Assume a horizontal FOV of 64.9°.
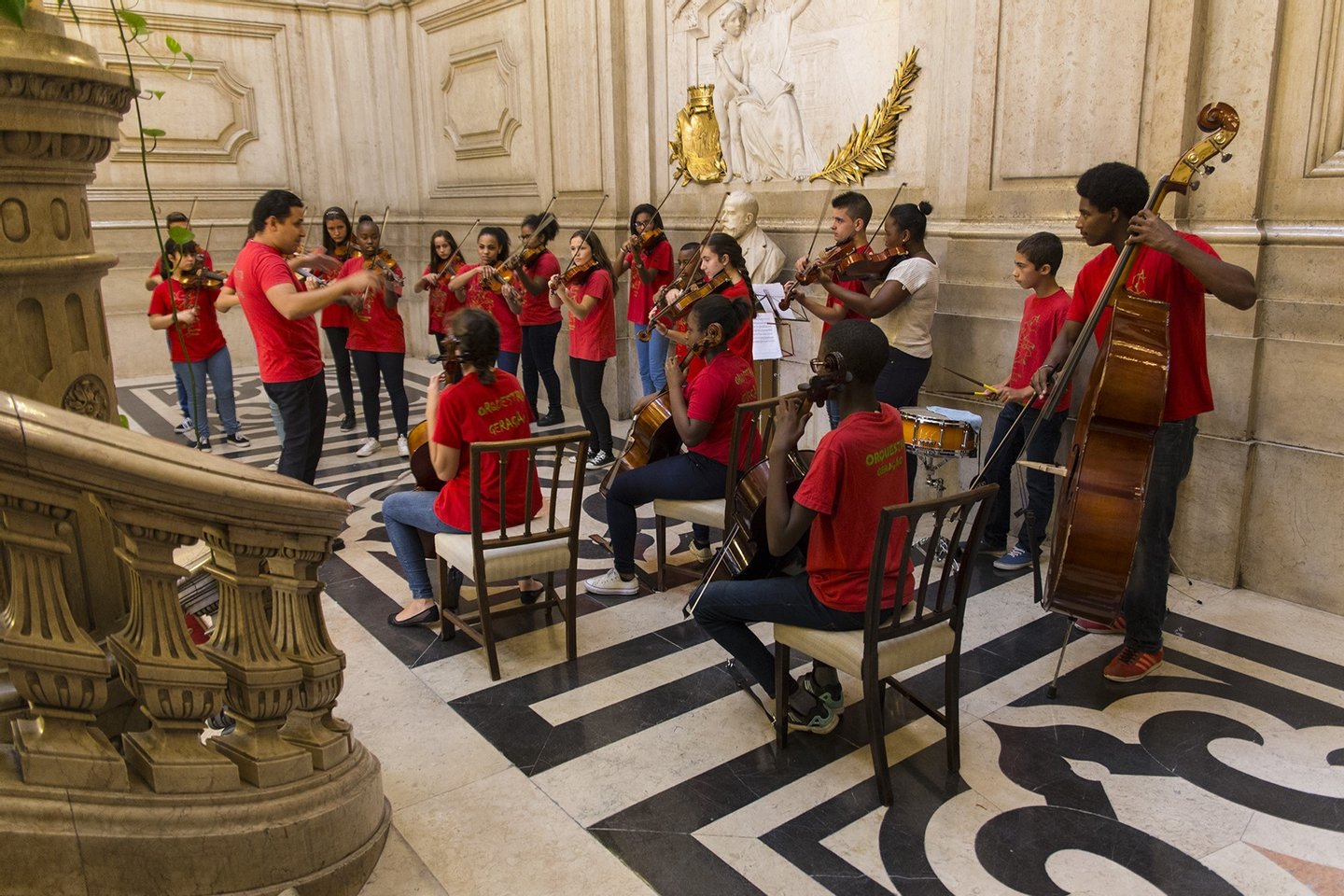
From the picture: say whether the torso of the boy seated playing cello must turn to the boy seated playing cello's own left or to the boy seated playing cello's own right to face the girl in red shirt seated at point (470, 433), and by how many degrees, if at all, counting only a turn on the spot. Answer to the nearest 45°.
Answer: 0° — they already face them

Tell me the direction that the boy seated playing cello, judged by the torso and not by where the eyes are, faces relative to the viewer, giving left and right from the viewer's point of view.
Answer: facing away from the viewer and to the left of the viewer

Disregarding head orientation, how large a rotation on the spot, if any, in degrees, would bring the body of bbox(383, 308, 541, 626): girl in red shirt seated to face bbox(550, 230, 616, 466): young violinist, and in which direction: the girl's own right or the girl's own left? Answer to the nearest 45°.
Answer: approximately 45° to the girl's own right

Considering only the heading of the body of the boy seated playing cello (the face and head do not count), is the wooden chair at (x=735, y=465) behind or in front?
in front

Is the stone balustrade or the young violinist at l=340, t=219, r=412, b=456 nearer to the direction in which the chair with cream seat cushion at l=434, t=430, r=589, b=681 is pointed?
the young violinist

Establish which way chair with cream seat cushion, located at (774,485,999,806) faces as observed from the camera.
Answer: facing away from the viewer and to the left of the viewer

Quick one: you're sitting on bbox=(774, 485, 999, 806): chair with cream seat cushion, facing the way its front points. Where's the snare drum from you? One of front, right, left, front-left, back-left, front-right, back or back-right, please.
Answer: front-right

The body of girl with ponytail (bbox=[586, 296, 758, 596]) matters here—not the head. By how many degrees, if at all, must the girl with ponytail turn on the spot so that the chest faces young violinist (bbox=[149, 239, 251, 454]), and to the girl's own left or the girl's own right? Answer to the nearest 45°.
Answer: approximately 45° to the girl's own right

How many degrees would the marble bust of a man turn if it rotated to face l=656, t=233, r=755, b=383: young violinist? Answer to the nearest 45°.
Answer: approximately 45° to its left

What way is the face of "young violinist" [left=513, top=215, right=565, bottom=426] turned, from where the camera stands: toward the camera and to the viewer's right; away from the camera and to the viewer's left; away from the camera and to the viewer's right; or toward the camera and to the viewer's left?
toward the camera and to the viewer's left

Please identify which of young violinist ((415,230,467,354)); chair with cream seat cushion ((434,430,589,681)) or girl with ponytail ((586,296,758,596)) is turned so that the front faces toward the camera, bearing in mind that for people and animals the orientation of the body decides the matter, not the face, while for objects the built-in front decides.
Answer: the young violinist

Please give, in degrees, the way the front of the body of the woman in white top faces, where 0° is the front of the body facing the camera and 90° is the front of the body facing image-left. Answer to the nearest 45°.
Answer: approximately 90°

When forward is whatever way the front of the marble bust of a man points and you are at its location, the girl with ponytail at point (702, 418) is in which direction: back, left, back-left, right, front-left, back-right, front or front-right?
front-left

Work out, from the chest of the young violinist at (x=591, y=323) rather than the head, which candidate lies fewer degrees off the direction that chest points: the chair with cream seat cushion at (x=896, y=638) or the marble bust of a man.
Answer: the chair with cream seat cushion

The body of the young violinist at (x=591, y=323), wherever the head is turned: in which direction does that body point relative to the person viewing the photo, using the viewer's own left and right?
facing the viewer and to the left of the viewer

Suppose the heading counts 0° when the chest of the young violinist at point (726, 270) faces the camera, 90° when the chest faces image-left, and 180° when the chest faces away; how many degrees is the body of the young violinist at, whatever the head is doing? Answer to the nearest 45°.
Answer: approximately 90°

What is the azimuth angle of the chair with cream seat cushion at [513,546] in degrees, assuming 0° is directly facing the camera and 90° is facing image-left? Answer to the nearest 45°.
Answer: approximately 135°

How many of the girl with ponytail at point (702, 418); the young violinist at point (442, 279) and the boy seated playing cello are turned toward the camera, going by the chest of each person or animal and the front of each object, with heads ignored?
1

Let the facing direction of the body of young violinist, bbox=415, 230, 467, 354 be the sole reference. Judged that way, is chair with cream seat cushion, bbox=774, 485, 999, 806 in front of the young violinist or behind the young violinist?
in front
